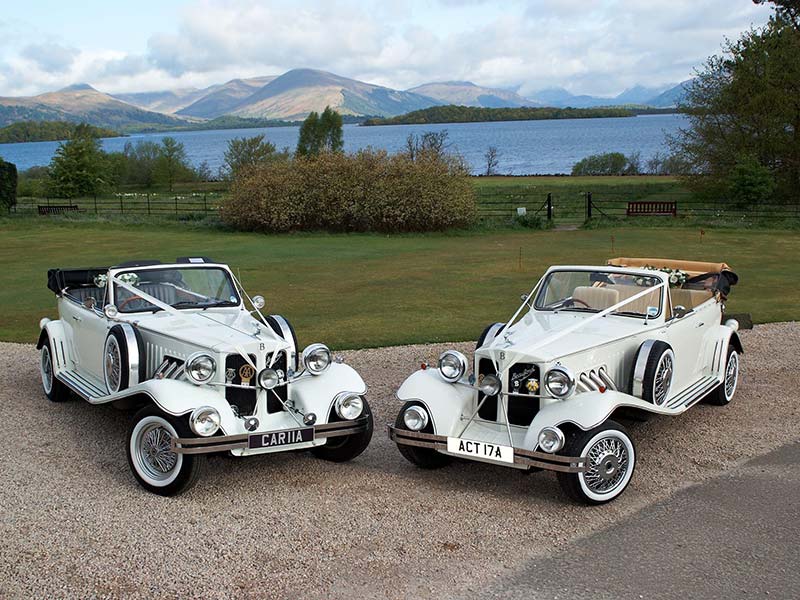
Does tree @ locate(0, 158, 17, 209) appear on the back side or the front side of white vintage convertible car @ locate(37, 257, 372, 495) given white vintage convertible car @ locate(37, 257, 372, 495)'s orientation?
on the back side

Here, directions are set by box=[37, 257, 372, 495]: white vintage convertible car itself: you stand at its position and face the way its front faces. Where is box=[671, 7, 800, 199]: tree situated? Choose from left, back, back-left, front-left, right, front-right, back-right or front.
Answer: left

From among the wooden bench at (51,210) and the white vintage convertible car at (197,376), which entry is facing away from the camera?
the wooden bench

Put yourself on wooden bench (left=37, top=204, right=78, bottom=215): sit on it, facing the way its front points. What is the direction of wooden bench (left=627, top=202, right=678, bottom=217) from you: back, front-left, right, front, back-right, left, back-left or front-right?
back-right

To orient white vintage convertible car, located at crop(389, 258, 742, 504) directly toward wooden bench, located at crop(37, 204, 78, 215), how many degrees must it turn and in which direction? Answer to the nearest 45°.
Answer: approximately 90° to its right

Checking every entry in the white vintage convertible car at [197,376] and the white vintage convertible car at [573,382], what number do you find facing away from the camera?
0

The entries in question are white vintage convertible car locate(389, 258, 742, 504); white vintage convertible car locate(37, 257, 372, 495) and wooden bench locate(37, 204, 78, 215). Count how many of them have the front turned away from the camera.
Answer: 1

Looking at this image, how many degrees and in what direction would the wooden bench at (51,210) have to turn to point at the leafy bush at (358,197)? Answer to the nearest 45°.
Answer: approximately 135° to its right

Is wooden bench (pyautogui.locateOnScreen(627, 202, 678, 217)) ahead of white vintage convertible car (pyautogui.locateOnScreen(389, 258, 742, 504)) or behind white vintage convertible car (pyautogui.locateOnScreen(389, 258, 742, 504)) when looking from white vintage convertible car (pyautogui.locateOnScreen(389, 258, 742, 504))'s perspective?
behind

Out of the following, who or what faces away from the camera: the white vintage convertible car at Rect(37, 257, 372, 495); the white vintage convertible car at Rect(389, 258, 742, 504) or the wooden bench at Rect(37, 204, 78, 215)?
the wooden bench

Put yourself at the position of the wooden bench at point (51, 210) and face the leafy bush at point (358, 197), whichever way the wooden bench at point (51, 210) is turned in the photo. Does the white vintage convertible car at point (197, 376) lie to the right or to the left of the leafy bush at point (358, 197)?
right

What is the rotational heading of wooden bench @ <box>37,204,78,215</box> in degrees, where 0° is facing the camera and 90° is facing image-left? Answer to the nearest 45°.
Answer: approximately 180°

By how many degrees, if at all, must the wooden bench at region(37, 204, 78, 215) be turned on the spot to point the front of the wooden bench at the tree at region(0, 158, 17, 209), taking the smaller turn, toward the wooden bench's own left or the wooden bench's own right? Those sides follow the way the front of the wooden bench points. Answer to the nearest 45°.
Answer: approximately 90° to the wooden bench's own left

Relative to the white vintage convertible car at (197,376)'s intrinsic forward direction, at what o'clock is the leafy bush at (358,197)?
The leafy bush is roughly at 8 o'clock from the white vintage convertible car.

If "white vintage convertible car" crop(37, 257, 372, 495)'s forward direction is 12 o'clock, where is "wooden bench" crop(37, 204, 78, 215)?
The wooden bench is roughly at 7 o'clock from the white vintage convertible car.
